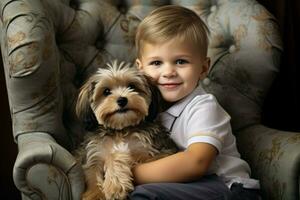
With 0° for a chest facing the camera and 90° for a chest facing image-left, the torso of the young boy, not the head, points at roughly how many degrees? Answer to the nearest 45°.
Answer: approximately 45°

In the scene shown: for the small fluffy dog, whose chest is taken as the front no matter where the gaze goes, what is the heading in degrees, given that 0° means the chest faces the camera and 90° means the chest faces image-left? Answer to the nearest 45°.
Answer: approximately 0°
